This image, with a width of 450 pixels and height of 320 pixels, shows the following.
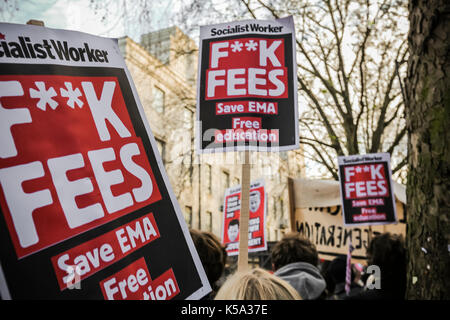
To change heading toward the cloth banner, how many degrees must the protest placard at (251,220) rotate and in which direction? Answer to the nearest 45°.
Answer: approximately 135° to its left

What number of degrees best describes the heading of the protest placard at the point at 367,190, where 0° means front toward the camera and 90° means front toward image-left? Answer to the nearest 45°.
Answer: approximately 0°

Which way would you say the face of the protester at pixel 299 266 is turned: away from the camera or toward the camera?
away from the camera

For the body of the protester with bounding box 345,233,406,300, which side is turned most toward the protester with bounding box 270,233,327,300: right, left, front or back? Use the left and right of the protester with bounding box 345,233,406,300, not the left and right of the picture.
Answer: left

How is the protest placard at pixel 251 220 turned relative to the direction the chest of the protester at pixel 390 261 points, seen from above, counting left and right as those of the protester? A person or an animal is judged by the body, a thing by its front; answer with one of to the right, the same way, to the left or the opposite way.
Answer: the opposite way

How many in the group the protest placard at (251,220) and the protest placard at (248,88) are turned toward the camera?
2

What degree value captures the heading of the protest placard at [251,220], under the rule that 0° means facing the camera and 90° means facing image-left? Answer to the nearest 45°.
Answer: approximately 0°

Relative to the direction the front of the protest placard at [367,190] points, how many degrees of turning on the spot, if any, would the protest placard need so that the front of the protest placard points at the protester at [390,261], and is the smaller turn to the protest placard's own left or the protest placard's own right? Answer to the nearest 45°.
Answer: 0° — it already faces them

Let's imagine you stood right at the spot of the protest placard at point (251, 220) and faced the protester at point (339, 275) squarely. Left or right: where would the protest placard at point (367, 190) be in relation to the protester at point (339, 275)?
left

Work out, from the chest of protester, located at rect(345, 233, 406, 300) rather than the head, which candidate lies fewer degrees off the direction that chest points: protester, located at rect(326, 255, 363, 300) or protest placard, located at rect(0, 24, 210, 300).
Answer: the protester

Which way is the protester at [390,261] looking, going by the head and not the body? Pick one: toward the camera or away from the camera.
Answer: away from the camera

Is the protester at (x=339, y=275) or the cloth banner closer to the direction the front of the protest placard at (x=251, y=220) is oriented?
the protester
